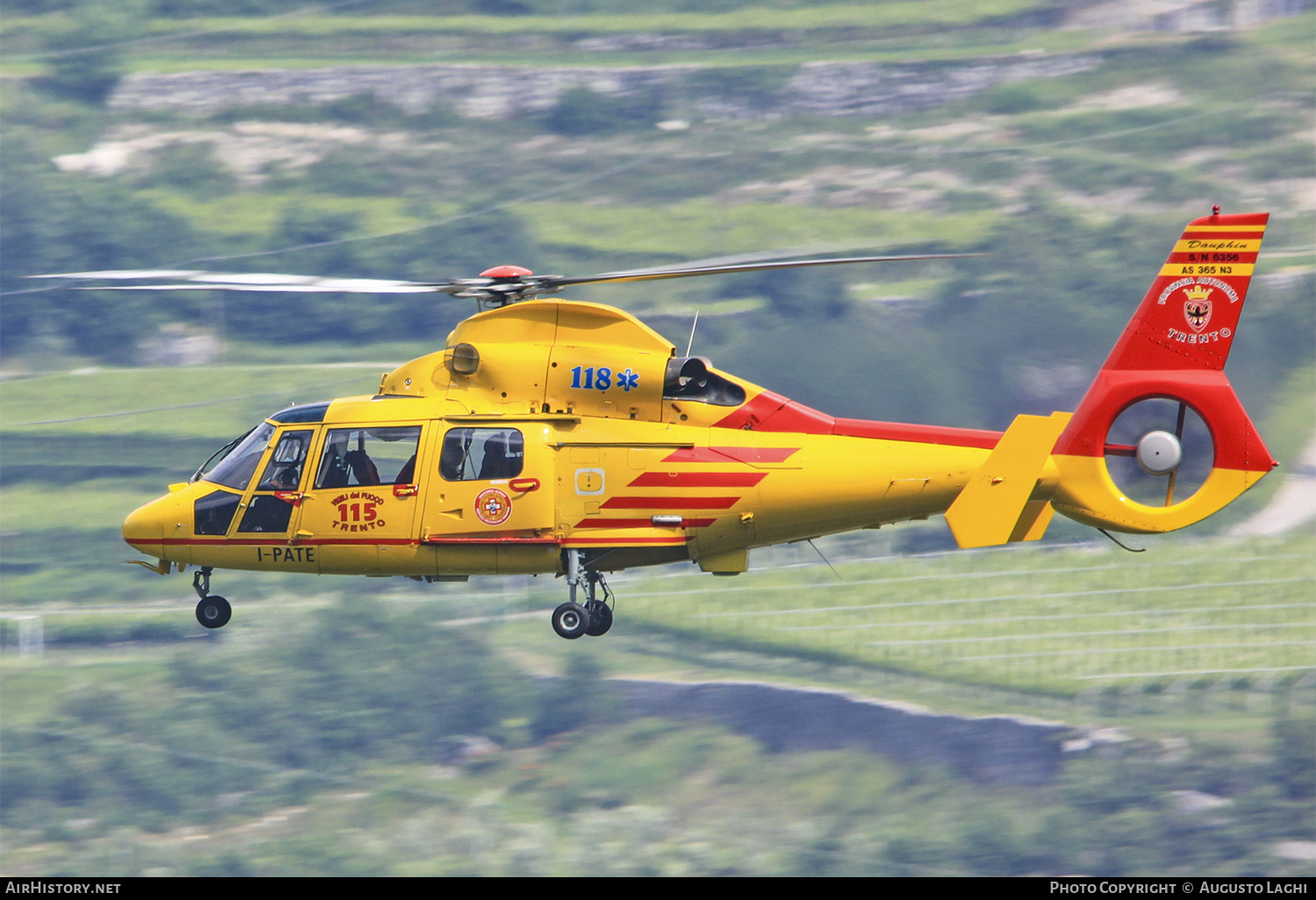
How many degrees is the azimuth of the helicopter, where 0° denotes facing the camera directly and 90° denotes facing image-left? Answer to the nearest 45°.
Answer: approximately 90°
